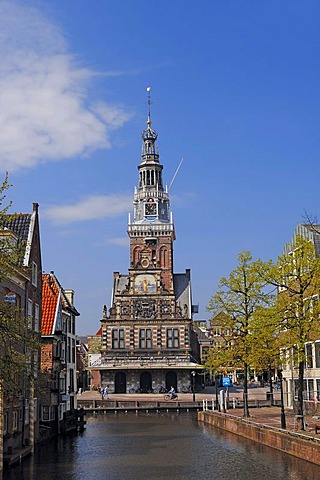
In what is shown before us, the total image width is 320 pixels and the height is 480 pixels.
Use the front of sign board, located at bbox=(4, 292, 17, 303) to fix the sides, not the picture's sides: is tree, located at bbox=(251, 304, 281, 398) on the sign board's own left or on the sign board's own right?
on the sign board's own left

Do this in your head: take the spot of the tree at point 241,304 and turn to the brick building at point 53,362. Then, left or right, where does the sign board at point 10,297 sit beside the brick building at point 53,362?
left

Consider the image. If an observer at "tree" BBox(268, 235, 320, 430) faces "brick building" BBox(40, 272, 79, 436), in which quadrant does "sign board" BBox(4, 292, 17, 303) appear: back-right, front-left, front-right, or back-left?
front-left

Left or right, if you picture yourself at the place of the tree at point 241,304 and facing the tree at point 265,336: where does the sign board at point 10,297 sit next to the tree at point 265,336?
right

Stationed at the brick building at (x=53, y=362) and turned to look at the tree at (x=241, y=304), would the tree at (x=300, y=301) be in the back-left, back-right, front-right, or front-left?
front-right

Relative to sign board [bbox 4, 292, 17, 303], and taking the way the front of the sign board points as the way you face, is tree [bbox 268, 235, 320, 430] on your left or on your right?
on your left
